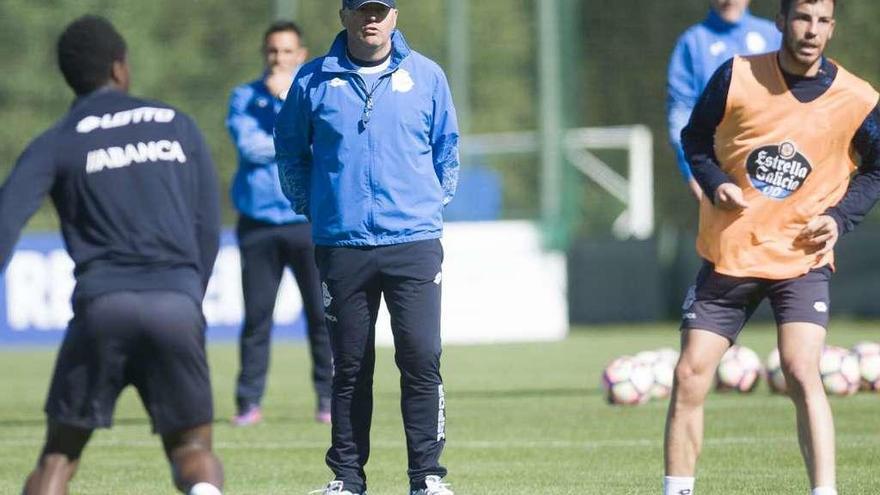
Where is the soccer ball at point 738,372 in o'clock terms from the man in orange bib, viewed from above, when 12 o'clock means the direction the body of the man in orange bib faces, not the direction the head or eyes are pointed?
The soccer ball is roughly at 6 o'clock from the man in orange bib.

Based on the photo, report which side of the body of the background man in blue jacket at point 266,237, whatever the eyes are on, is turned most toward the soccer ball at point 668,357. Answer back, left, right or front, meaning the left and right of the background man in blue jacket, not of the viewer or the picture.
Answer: left

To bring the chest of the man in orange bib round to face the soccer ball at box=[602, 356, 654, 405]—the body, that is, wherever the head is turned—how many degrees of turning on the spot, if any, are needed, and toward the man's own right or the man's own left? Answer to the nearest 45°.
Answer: approximately 180°

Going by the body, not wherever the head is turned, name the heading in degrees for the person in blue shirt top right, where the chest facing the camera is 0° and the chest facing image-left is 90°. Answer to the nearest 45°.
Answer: approximately 0°

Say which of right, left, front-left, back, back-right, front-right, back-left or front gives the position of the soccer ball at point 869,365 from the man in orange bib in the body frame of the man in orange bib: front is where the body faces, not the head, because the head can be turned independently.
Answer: back

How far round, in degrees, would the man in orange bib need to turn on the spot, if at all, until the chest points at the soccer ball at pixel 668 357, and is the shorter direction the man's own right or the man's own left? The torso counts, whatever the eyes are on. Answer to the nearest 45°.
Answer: approximately 180°
